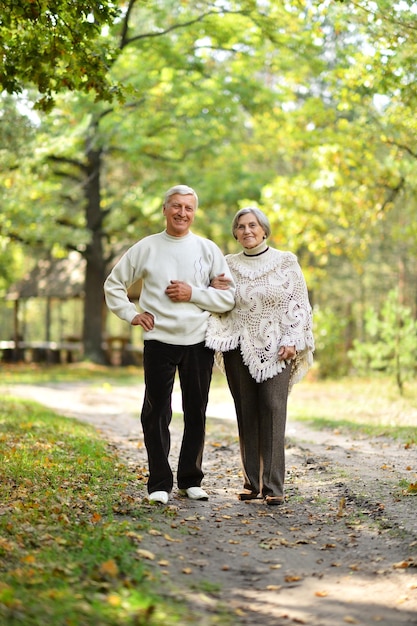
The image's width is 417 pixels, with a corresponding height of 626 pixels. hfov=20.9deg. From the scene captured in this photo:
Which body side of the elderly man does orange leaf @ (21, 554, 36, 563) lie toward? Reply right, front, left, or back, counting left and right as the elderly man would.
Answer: front

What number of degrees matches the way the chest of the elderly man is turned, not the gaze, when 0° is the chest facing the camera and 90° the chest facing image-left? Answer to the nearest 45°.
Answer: approximately 0°

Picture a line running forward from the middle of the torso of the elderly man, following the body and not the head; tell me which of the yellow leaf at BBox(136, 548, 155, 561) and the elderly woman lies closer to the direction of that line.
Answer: the yellow leaf

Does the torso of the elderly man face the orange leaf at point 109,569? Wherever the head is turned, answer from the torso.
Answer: yes

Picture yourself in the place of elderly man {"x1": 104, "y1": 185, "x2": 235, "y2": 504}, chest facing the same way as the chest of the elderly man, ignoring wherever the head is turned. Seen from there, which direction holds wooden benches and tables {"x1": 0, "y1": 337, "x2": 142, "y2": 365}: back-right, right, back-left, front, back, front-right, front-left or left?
back

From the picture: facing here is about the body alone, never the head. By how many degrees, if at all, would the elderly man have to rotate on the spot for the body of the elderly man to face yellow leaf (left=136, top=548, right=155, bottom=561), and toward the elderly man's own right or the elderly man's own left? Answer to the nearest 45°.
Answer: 0° — they already face it

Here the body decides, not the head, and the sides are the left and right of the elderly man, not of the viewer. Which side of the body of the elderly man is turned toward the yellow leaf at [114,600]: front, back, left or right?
front
